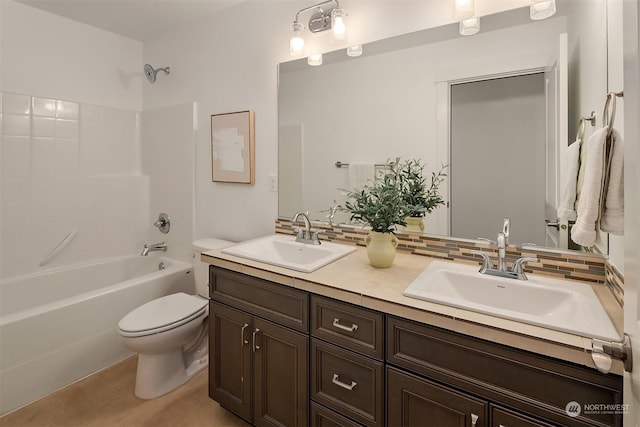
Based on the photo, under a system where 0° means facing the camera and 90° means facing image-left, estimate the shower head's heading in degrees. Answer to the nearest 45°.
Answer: approximately 45°

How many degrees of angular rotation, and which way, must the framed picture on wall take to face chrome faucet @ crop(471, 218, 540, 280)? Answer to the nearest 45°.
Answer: approximately 90° to its left

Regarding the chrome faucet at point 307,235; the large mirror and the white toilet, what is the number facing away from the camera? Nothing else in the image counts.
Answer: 0

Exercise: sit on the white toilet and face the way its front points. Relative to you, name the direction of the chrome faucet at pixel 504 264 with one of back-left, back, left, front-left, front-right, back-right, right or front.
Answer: left

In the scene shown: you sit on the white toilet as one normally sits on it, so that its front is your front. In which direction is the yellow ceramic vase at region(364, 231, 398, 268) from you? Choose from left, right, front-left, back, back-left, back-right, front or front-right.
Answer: left

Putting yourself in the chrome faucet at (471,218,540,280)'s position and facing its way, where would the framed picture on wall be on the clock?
The framed picture on wall is roughly at 2 o'clock from the chrome faucet.

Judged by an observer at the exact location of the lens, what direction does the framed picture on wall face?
facing the viewer and to the left of the viewer

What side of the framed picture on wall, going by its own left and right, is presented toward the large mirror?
left

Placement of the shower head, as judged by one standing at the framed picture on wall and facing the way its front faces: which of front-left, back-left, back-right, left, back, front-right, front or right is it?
right

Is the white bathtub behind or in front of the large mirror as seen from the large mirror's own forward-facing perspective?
in front

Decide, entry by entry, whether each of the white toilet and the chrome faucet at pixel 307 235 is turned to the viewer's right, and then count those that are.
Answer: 0

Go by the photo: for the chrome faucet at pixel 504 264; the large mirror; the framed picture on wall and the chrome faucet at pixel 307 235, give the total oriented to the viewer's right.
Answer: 0

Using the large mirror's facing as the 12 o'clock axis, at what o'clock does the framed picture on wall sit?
The framed picture on wall is roughly at 2 o'clock from the large mirror.
